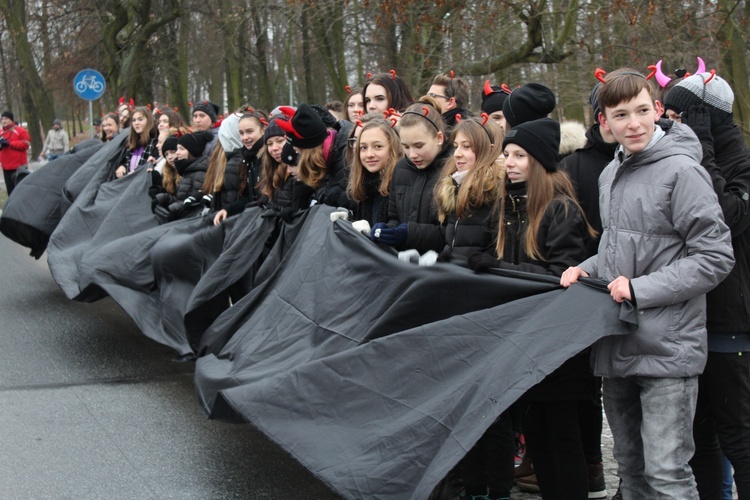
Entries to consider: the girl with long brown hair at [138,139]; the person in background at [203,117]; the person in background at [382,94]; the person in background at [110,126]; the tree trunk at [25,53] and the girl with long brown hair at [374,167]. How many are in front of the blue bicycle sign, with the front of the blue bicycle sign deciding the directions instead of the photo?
5

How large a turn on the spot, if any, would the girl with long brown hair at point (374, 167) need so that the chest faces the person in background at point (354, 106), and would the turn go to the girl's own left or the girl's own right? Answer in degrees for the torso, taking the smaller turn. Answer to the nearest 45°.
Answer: approximately 135° to the girl's own right

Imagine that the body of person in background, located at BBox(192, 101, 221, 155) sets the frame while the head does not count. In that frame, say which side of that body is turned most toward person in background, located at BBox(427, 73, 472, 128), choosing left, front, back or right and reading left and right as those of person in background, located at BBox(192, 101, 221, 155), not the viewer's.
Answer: left

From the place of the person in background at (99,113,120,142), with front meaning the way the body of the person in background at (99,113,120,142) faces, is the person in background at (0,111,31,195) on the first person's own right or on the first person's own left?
on the first person's own right

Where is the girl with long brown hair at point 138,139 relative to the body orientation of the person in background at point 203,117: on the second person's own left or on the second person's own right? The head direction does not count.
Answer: on the second person's own right

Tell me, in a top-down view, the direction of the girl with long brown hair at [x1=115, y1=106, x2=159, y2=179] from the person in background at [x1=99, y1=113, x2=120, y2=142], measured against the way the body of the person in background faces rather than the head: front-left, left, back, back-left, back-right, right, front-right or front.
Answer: front-left

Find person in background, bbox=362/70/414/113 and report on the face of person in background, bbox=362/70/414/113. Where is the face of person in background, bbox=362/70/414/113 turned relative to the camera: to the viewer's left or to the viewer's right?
to the viewer's left

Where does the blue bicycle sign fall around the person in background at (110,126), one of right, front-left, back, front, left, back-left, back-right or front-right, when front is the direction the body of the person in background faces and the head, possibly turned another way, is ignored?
back-right

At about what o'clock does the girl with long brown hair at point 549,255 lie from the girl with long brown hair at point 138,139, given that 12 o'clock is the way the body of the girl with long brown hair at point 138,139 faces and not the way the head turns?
the girl with long brown hair at point 549,255 is roughly at 10 o'clock from the girl with long brown hair at point 138,139.

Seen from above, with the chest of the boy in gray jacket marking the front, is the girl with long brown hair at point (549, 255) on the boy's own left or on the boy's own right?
on the boy's own right

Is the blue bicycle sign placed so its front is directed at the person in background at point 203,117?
yes

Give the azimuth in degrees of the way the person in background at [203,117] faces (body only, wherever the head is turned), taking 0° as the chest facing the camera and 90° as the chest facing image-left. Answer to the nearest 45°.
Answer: approximately 45°

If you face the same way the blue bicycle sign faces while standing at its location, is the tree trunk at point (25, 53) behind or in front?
behind

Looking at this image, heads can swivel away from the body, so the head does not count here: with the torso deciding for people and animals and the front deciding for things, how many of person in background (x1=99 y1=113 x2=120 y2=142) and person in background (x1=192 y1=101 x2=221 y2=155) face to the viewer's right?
0

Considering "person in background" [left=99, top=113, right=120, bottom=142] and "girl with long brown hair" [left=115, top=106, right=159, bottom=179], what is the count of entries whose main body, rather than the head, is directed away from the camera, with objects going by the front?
0
